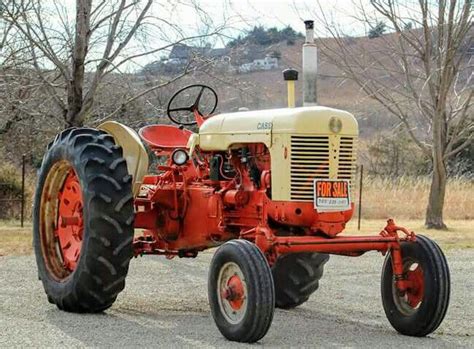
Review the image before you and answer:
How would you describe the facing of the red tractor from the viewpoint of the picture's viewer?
facing the viewer and to the right of the viewer

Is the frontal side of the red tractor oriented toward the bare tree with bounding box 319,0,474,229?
no
